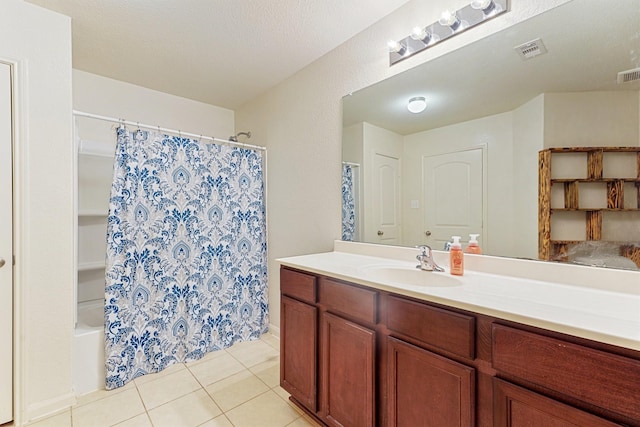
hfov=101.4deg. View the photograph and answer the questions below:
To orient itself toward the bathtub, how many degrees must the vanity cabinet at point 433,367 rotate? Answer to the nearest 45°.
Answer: approximately 45° to its right

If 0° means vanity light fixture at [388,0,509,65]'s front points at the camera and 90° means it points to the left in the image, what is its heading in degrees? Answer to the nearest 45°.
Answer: approximately 45°

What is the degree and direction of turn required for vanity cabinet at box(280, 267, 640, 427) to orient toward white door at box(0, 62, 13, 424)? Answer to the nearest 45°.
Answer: approximately 45° to its right

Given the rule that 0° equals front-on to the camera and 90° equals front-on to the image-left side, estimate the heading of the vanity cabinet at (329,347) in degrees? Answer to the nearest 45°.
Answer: approximately 45°

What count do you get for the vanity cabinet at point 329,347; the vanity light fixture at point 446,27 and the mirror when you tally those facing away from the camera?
0

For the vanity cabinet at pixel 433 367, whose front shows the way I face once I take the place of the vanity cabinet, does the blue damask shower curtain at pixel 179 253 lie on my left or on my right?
on my right

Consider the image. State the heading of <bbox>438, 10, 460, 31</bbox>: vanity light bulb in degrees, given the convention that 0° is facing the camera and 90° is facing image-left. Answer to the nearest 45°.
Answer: approximately 45°

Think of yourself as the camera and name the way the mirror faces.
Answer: facing the viewer and to the left of the viewer

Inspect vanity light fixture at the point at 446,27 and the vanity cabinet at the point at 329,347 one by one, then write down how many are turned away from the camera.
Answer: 0

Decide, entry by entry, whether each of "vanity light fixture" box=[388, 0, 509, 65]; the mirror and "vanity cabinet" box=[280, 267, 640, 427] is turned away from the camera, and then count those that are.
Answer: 0
